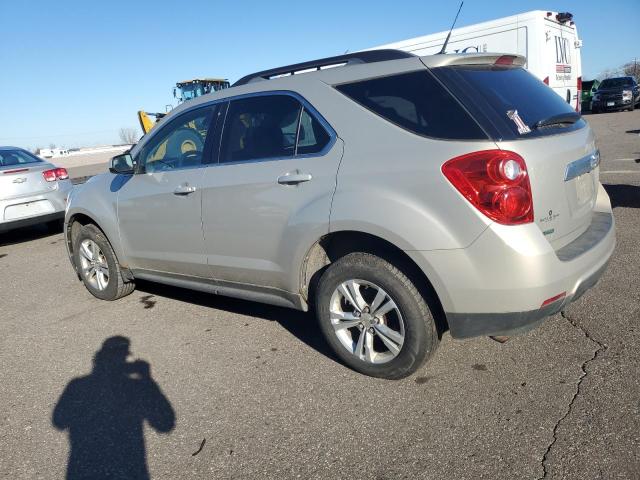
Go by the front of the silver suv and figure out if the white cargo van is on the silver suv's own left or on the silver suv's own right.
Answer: on the silver suv's own right

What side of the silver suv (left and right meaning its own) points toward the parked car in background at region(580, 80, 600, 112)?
right

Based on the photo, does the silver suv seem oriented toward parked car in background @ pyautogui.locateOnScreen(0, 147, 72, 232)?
yes

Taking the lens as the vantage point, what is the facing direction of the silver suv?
facing away from the viewer and to the left of the viewer

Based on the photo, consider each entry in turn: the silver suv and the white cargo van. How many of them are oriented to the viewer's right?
0

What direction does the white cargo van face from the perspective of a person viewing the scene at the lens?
facing away from the viewer and to the left of the viewer

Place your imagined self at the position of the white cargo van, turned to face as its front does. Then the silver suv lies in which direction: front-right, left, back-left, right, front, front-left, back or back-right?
back-left

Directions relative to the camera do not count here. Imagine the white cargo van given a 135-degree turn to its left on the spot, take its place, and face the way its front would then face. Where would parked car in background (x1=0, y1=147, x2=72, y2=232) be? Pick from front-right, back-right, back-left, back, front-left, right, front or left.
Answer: front-right
